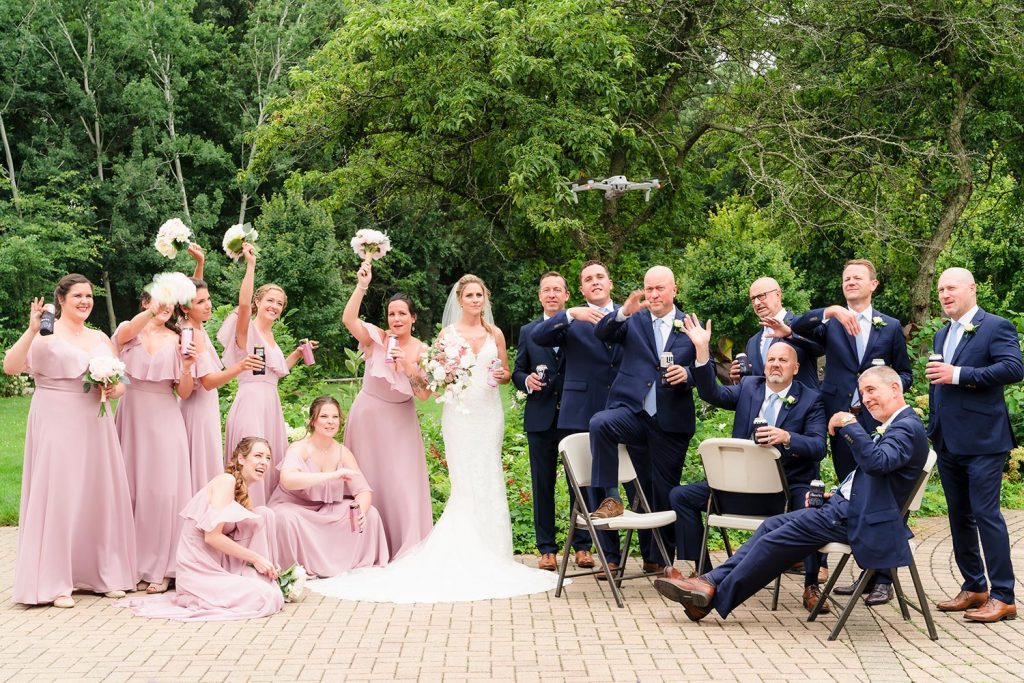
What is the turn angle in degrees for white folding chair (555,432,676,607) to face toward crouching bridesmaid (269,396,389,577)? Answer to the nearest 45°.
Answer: approximately 135° to its right

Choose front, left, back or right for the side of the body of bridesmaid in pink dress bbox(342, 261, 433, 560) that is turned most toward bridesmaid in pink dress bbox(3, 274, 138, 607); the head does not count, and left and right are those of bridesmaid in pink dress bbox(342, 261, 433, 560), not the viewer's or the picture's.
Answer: right

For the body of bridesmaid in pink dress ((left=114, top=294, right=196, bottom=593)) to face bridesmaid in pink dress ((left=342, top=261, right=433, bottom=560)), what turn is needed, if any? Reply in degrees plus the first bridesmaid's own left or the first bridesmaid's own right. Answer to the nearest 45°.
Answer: approximately 90° to the first bridesmaid's own left

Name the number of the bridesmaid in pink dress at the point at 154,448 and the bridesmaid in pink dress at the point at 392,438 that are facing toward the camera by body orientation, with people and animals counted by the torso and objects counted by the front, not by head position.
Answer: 2

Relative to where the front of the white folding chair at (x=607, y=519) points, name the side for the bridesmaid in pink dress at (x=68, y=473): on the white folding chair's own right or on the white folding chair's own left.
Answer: on the white folding chair's own right

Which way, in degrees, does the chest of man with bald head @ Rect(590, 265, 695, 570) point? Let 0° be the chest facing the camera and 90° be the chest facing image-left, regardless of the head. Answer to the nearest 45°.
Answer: approximately 0°

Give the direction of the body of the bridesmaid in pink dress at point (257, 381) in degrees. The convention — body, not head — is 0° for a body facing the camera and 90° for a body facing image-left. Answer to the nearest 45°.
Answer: approximately 315°
